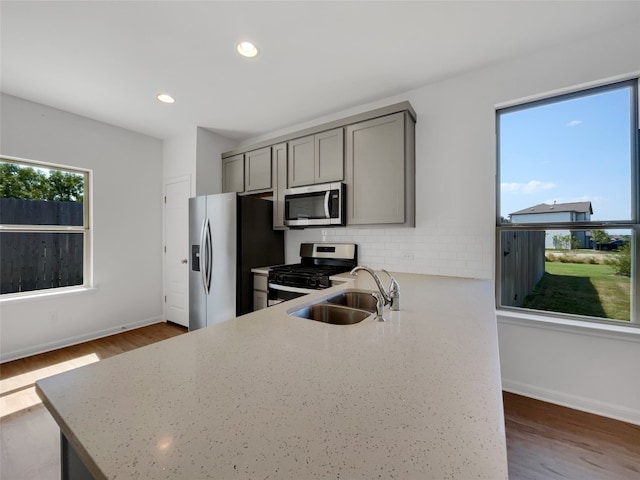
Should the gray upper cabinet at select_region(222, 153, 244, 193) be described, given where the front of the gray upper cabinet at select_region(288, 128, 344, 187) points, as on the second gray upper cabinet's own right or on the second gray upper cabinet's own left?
on the second gray upper cabinet's own right

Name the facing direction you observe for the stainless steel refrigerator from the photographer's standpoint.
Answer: facing the viewer and to the left of the viewer

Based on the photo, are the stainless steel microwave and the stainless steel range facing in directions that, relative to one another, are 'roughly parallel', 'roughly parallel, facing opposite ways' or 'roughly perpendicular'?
roughly parallel

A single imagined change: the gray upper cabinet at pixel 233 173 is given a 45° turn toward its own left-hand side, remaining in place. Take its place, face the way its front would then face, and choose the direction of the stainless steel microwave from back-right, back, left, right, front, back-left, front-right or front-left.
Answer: front-left

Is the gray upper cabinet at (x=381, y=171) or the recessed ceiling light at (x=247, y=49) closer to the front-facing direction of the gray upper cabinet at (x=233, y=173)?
the recessed ceiling light

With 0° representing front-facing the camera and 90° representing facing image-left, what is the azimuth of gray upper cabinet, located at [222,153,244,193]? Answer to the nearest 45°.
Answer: approximately 45°

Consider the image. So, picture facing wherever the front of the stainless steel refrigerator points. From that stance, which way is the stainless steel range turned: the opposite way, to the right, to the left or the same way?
the same way

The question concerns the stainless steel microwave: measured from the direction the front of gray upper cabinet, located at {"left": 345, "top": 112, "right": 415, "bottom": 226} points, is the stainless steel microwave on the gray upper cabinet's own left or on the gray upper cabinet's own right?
on the gray upper cabinet's own right

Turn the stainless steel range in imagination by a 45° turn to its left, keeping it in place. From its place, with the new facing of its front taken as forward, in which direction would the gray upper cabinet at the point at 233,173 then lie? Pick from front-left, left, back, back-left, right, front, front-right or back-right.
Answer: back-right

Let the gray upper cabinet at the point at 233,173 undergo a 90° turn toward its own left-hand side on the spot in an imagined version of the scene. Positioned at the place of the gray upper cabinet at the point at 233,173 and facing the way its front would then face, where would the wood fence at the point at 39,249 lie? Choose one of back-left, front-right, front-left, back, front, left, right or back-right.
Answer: back-right

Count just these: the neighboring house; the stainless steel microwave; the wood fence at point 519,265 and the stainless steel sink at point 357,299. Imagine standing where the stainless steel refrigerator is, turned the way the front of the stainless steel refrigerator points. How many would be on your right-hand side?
0

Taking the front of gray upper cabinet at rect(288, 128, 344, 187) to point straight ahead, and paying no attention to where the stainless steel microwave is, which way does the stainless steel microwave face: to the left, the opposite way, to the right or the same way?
the same way

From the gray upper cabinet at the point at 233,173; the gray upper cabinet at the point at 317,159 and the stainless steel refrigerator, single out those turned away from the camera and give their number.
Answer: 0

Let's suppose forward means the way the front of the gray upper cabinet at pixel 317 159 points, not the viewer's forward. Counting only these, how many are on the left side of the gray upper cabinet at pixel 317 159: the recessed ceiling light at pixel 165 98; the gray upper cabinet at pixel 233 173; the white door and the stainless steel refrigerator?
0

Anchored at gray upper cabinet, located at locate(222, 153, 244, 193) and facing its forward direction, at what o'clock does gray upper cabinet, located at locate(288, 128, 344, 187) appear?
gray upper cabinet, located at locate(288, 128, 344, 187) is roughly at 9 o'clock from gray upper cabinet, located at locate(222, 153, 244, 193).

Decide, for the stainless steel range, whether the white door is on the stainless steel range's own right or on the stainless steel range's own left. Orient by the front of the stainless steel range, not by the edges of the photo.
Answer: on the stainless steel range's own right
